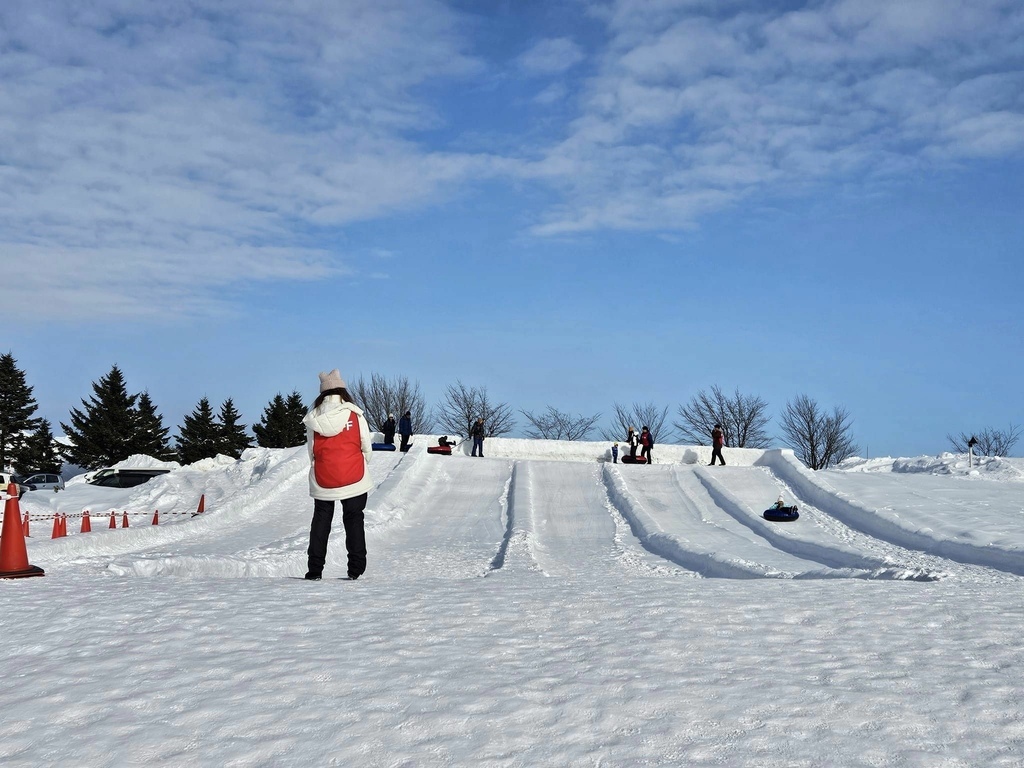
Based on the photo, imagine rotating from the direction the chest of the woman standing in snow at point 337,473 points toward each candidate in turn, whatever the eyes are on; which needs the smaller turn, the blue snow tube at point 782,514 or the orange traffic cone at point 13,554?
the blue snow tube

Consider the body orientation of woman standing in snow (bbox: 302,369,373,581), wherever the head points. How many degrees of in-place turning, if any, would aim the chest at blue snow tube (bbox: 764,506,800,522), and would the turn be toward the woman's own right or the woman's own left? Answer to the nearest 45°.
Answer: approximately 45° to the woman's own right

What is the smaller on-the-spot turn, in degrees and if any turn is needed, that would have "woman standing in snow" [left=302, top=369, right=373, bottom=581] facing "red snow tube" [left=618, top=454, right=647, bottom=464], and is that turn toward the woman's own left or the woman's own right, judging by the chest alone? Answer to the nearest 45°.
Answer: approximately 45° to the woman's own right

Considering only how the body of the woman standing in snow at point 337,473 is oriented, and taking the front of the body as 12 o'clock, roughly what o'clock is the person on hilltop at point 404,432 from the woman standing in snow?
The person on hilltop is roughly at 12 o'clock from the woman standing in snow.

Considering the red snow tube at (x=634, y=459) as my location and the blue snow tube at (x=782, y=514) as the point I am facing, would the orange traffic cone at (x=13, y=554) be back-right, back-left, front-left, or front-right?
front-right

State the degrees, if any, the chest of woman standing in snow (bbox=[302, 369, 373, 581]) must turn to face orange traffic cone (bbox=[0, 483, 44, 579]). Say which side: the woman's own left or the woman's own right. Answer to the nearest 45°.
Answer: approximately 90° to the woman's own left

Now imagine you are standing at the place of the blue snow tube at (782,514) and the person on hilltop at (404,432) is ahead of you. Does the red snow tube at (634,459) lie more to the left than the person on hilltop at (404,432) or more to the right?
right

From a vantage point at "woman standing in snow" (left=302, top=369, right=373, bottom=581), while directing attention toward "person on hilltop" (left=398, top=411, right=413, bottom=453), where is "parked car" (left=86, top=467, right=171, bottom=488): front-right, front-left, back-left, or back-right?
front-left

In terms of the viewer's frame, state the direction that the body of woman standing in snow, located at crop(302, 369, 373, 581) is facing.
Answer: away from the camera

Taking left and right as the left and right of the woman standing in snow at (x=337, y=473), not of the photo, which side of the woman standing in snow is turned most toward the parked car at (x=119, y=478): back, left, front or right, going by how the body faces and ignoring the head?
front

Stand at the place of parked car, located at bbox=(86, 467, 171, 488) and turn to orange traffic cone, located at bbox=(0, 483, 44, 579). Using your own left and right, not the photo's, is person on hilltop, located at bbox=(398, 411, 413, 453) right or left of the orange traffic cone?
left

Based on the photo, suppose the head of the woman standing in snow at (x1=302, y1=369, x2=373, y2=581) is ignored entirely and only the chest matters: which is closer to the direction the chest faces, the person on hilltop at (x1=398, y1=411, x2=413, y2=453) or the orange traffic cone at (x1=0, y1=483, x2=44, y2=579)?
the person on hilltop

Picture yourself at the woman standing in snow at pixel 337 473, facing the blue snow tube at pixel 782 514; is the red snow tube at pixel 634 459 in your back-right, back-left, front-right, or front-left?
front-left
